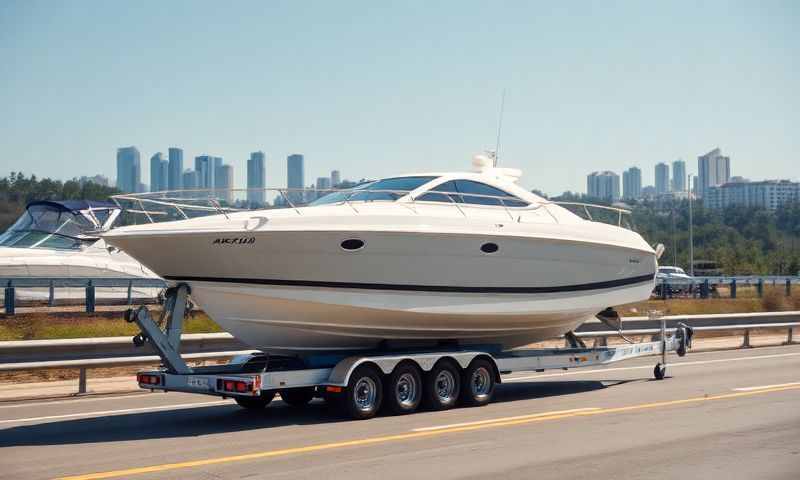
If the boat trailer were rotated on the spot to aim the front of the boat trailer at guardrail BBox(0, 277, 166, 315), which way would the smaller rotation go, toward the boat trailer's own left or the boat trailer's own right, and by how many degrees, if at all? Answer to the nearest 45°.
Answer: approximately 90° to the boat trailer's own left

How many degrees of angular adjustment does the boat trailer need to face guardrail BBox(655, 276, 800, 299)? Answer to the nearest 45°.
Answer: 0° — it already faces it

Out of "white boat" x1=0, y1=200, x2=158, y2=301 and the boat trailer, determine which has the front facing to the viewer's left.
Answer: the white boat

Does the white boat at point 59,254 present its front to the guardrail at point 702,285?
no

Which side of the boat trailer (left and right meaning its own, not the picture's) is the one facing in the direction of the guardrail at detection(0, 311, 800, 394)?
left

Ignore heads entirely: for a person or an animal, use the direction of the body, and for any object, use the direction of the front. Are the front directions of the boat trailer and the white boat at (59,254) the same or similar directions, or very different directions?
very different directions

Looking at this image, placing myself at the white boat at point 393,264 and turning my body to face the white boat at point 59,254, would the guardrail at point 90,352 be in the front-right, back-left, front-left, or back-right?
front-left

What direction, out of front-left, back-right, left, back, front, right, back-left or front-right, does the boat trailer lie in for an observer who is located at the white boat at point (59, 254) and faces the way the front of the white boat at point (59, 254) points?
left

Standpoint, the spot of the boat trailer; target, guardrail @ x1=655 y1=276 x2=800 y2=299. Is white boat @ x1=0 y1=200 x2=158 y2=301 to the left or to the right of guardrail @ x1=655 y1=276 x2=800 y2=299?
left

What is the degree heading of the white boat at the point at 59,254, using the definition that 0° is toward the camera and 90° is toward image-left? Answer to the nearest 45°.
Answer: approximately 90°

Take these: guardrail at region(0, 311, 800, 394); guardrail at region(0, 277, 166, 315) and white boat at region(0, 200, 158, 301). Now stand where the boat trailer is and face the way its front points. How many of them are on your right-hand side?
0

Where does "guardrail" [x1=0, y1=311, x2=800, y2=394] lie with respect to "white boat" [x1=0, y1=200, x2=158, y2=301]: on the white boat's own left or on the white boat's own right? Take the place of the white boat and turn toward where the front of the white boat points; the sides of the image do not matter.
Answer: on the white boat's own left

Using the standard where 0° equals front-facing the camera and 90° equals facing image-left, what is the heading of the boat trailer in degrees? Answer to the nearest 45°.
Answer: approximately 225°

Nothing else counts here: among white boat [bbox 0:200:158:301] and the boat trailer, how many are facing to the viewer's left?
1

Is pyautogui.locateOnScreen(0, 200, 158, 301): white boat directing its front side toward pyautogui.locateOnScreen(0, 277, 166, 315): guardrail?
no
